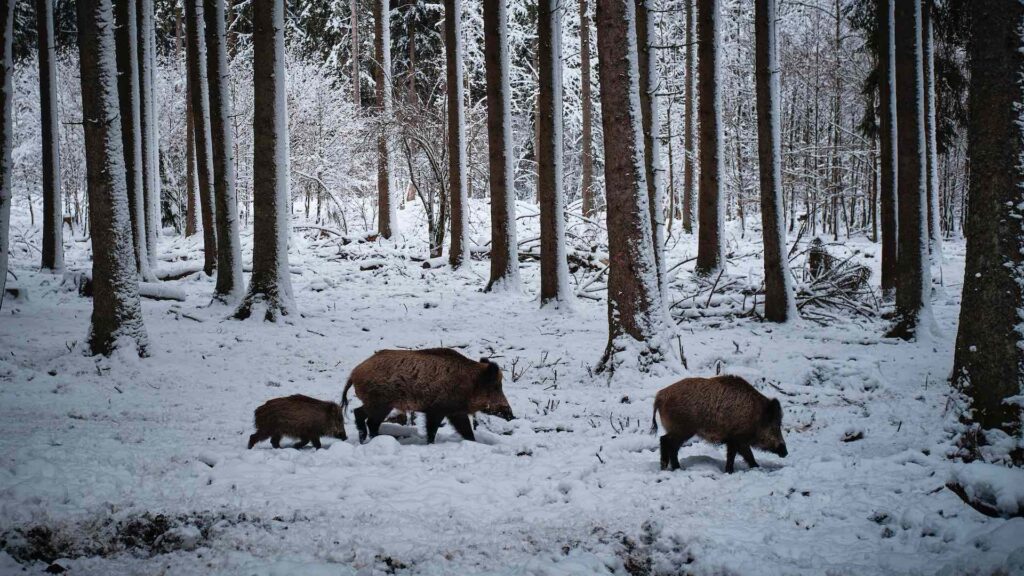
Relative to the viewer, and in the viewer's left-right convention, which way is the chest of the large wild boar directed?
facing to the right of the viewer

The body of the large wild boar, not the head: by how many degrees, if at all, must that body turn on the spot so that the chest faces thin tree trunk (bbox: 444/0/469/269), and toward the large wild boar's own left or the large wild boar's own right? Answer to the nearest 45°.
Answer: approximately 90° to the large wild boar's own left

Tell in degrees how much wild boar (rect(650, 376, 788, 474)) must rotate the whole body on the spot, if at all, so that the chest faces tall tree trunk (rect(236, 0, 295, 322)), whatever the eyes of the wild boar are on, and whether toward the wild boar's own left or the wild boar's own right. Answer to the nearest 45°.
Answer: approximately 135° to the wild boar's own left

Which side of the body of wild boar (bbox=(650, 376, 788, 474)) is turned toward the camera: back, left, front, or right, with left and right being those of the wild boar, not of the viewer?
right

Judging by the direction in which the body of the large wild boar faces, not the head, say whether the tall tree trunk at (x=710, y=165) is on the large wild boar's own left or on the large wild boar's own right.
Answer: on the large wild boar's own left

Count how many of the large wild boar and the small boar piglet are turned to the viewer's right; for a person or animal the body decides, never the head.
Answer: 2

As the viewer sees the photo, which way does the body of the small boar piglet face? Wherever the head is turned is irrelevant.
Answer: to the viewer's right

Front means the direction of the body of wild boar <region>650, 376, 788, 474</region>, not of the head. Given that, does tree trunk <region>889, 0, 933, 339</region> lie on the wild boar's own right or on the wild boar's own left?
on the wild boar's own left

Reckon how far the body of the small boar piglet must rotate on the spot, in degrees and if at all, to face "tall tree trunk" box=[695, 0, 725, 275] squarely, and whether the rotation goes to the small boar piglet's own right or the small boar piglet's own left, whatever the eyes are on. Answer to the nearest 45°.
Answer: approximately 45° to the small boar piglet's own left

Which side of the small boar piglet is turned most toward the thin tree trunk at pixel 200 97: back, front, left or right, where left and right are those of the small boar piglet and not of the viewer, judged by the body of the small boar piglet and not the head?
left

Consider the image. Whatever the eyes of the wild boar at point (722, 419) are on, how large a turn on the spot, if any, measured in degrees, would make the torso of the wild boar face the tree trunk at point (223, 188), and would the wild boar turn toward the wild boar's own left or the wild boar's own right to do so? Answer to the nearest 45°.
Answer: approximately 135° to the wild boar's own left
